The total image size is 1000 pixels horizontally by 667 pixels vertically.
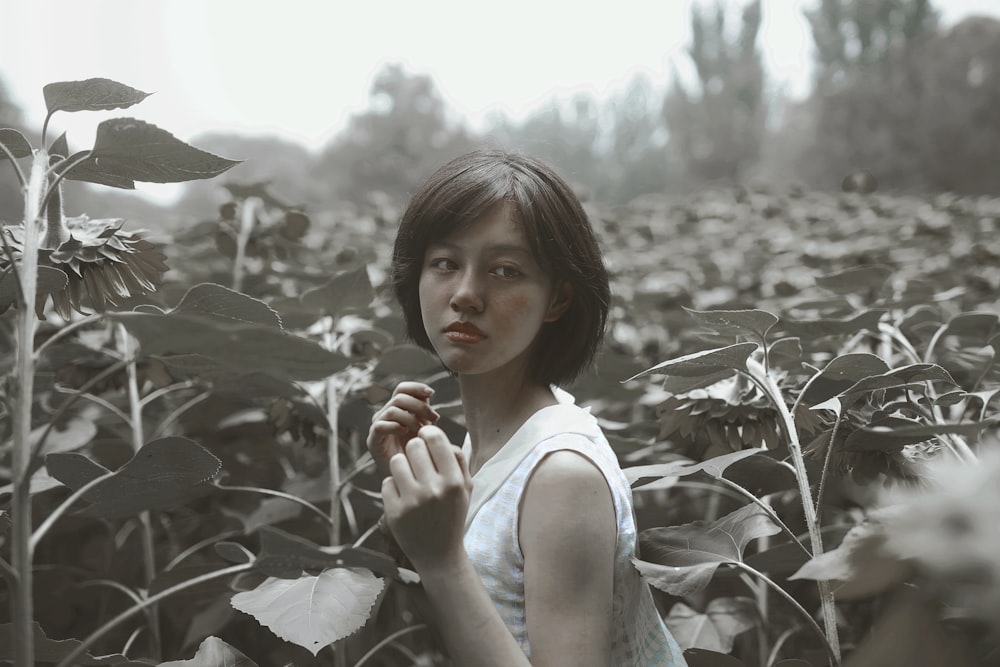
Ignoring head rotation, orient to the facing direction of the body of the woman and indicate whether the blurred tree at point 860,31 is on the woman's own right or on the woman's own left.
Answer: on the woman's own right

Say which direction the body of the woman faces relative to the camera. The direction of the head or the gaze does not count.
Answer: to the viewer's left

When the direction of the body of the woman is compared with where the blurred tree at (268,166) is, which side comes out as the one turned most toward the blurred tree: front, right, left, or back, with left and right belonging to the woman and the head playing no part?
right

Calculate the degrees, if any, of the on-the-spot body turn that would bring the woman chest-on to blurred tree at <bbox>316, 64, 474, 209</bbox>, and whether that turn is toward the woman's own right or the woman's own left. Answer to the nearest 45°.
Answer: approximately 90° to the woman's own right

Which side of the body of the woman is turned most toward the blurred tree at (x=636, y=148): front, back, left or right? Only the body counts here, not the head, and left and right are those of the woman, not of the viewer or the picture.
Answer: right

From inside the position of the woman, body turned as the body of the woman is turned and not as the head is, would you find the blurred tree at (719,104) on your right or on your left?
on your right
